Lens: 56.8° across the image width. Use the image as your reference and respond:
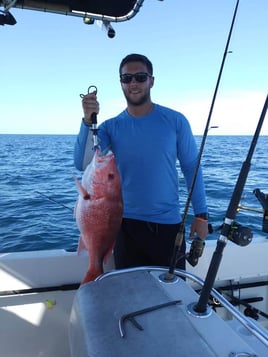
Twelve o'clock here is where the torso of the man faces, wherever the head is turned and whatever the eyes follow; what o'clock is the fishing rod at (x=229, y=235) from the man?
The fishing rod is roughly at 11 o'clock from the man.

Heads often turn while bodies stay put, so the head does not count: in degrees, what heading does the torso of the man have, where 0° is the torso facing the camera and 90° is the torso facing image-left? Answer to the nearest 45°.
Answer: approximately 0°
